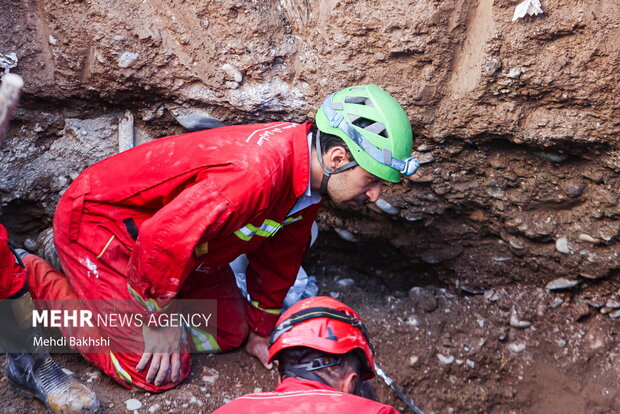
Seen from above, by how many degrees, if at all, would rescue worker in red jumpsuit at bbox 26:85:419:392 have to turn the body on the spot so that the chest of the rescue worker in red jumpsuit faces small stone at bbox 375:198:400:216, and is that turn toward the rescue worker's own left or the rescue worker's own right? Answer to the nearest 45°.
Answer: approximately 45° to the rescue worker's own left

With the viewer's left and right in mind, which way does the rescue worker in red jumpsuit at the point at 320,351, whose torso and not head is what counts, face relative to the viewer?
facing away from the viewer

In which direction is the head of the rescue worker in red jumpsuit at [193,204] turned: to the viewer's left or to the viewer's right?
to the viewer's right

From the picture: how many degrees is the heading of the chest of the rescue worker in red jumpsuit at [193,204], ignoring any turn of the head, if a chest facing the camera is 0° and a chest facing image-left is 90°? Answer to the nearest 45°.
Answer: approximately 270°

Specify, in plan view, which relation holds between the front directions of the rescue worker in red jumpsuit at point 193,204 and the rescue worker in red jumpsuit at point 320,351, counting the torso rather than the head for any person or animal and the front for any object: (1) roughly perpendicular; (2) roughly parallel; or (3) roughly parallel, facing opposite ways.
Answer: roughly perpendicular

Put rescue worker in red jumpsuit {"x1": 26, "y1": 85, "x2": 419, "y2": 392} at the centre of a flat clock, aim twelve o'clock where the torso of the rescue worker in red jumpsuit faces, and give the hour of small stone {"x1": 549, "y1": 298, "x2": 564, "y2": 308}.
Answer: The small stone is roughly at 12 o'clock from the rescue worker in red jumpsuit.

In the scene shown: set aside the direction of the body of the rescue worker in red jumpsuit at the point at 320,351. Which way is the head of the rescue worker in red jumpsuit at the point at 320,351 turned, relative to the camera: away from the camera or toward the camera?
away from the camera
